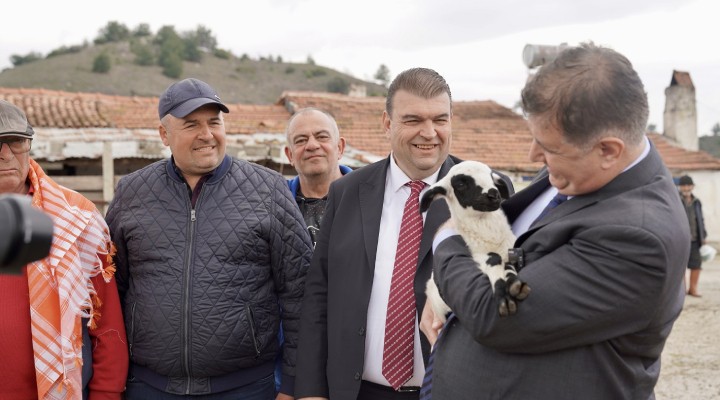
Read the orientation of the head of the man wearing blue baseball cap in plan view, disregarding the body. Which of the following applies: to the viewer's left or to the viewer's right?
to the viewer's right

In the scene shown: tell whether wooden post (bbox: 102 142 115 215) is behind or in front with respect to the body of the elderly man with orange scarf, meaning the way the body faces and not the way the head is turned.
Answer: behind

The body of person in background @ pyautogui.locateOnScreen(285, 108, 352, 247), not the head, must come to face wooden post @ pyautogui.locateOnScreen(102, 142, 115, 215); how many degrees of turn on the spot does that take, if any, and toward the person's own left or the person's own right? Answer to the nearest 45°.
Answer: approximately 135° to the person's own right

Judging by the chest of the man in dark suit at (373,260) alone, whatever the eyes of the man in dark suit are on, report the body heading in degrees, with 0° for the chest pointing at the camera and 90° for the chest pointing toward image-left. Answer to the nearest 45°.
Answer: approximately 315°

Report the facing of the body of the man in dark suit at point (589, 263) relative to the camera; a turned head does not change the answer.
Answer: to the viewer's left

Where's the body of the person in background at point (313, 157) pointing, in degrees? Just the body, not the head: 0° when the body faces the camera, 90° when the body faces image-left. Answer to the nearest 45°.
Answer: approximately 0°

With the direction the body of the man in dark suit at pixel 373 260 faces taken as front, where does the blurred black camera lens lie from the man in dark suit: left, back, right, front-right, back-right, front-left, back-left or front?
front-right

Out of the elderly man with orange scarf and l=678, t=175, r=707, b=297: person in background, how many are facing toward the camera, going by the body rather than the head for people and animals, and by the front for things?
2

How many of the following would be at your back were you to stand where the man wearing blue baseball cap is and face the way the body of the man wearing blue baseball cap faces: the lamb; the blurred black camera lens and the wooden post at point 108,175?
1

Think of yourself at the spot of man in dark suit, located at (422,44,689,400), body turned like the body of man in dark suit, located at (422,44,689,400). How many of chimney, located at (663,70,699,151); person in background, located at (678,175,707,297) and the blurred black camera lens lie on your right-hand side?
2

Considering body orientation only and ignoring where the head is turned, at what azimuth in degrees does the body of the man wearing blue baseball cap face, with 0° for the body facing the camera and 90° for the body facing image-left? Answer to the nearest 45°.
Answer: approximately 0°
